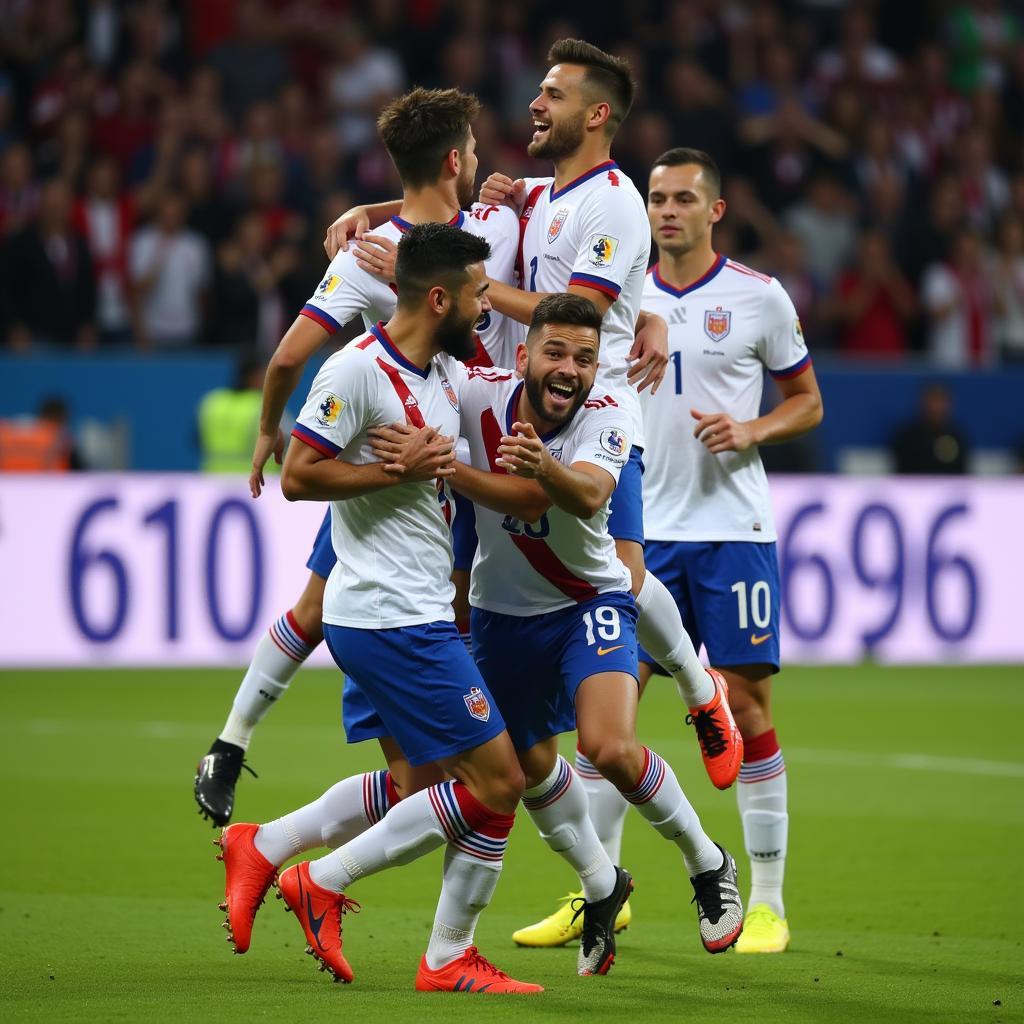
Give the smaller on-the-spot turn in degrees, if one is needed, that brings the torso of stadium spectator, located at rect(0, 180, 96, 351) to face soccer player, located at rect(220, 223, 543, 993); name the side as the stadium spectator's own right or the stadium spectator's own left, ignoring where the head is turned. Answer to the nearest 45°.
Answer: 0° — they already face them

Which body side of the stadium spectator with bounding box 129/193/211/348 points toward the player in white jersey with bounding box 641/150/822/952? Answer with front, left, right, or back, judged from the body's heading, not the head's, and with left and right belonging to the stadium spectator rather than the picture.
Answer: front

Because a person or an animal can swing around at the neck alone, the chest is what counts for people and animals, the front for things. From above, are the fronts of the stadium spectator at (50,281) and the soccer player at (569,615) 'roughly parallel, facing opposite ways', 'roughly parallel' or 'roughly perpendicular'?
roughly parallel

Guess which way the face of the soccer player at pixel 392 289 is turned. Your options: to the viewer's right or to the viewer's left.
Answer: to the viewer's right

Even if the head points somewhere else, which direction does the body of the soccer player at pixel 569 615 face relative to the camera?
toward the camera

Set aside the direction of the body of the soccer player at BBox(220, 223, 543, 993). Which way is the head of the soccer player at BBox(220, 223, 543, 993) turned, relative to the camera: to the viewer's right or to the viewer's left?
to the viewer's right

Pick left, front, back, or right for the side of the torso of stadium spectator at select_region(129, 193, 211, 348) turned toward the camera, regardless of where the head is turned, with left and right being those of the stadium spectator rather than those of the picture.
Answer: front

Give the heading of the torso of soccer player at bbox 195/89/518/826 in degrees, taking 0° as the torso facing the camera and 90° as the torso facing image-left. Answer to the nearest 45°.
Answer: approximately 225°

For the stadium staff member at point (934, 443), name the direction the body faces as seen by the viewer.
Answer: toward the camera

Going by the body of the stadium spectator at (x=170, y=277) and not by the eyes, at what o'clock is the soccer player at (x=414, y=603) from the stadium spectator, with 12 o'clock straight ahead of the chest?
The soccer player is roughly at 12 o'clock from the stadium spectator.

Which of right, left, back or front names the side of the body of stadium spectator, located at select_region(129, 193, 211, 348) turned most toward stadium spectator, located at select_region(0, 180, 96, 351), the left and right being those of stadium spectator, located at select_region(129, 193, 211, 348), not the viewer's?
right

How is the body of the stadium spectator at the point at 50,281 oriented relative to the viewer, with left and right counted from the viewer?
facing the viewer

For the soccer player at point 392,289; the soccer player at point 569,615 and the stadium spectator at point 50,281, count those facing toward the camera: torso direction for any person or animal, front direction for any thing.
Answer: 2

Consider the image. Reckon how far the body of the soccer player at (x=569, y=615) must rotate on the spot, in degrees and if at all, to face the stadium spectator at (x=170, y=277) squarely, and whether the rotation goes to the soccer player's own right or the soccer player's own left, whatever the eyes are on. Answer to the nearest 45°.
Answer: approximately 180°

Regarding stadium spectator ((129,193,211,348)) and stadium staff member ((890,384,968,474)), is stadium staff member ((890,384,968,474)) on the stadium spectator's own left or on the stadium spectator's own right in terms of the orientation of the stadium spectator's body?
on the stadium spectator's own left

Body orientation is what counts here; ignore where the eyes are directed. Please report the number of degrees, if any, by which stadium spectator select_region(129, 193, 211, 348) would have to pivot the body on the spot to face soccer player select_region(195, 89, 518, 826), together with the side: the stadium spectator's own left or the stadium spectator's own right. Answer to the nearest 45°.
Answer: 0° — they already face them

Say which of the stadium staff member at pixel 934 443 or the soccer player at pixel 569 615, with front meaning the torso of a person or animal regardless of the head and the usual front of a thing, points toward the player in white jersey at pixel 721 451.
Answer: the stadium staff member
